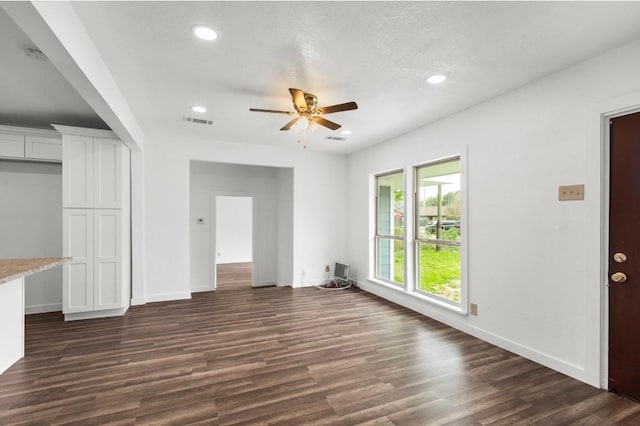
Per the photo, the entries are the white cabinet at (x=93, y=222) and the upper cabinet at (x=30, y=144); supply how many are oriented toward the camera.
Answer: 2

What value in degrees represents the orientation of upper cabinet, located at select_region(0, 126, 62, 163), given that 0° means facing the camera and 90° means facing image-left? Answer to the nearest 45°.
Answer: approximately 0°

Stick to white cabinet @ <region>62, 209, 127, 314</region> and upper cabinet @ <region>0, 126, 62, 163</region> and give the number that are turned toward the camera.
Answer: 2

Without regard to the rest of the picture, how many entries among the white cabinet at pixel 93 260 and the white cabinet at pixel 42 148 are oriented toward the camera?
2

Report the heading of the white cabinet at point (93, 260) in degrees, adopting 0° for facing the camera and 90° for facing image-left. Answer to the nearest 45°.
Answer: approximately 0°
